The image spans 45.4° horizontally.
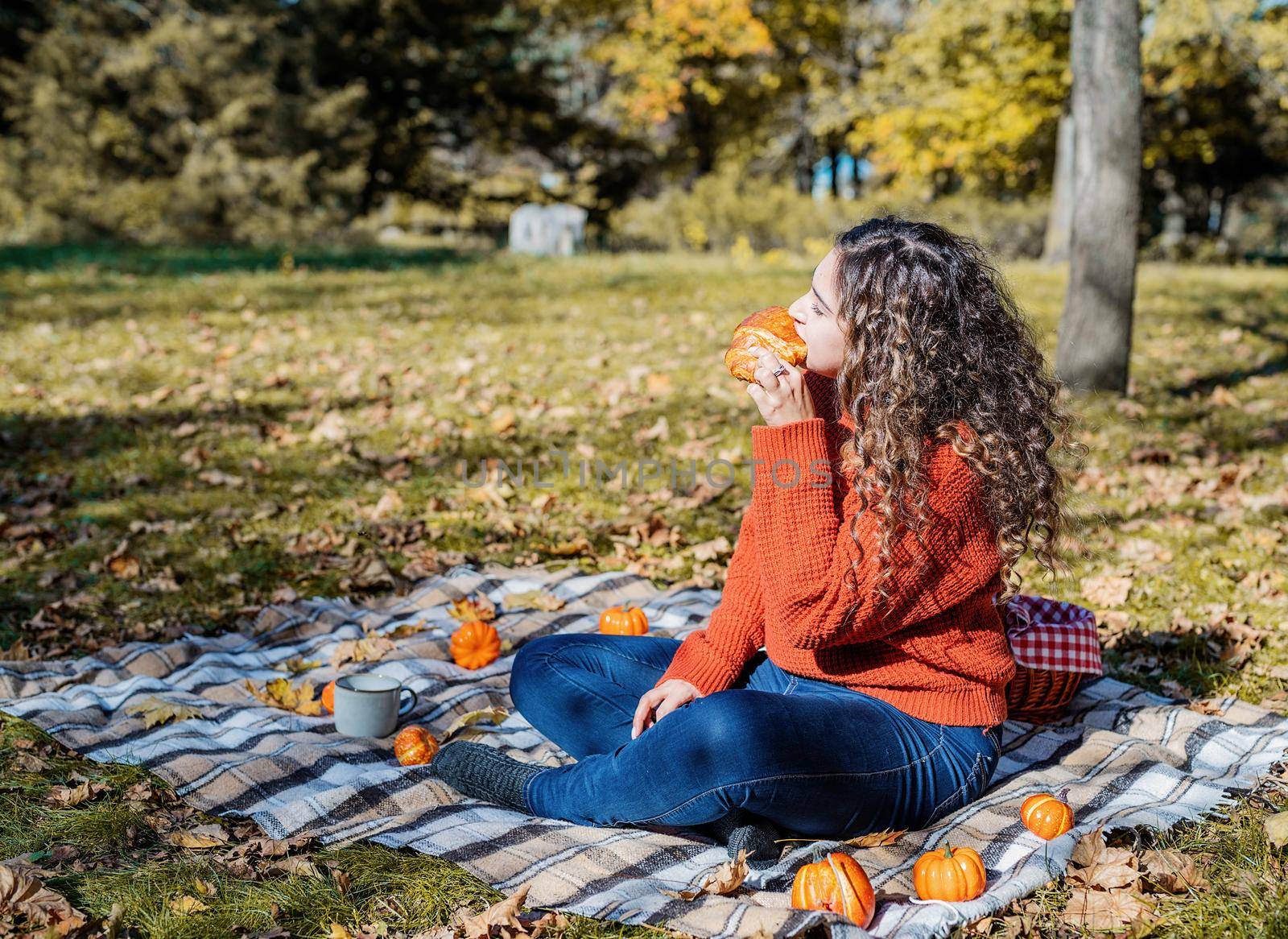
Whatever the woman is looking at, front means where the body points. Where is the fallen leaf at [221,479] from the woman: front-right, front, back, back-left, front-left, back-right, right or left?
front-right

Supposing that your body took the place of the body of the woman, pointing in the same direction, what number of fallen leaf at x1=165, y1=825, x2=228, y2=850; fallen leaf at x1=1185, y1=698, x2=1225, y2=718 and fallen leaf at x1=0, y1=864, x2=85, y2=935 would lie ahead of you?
2

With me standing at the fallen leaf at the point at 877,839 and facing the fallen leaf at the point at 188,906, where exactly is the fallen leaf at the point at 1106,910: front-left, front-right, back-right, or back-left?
back-left

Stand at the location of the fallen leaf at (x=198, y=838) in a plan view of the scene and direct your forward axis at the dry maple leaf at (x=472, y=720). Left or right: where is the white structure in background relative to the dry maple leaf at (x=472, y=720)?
left

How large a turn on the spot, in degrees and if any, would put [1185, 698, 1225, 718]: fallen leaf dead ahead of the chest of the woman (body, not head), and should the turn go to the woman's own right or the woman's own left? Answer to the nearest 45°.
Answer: approximately 135° to the woman's own right

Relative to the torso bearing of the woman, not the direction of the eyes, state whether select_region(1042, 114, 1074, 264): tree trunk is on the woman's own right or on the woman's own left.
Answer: on the woman's own right

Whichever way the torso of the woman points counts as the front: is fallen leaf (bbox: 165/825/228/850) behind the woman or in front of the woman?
in front

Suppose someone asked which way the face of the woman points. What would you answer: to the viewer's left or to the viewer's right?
to the viewer's left

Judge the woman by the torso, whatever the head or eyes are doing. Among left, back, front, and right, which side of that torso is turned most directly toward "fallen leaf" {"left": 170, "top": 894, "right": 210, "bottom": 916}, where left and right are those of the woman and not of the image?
front

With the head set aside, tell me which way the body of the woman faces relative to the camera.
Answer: to the viewer's left

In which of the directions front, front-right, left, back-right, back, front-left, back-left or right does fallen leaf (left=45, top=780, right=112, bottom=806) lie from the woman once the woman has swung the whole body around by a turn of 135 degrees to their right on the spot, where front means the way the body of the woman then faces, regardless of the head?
back-left
